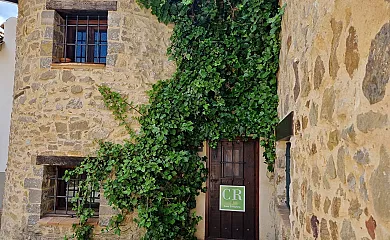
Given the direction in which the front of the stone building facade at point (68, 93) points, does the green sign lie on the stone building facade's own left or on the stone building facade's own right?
on the stone building facade's own left

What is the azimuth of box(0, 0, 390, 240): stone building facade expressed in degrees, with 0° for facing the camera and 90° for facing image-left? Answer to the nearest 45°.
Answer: approximately 0°

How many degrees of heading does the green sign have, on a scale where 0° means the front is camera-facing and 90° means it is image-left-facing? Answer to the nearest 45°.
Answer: approximately 0°

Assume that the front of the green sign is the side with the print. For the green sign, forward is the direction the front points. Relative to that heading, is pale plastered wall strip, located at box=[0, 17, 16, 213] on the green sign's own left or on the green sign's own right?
on the green sign's own right

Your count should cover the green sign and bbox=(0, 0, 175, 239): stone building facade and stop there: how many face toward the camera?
2
